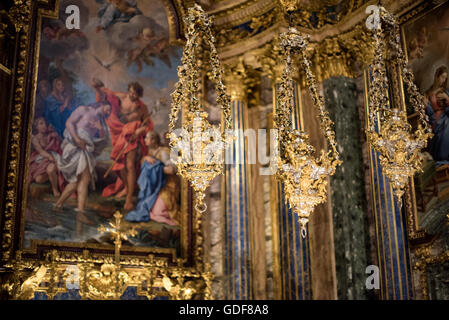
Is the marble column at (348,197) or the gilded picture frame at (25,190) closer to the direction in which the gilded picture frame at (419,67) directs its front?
the gilded picture frame

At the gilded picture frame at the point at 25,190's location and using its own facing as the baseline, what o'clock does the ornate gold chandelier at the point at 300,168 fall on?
The ornate gold chandelier is roughly at 10 o'clock from the gilded picture frame.

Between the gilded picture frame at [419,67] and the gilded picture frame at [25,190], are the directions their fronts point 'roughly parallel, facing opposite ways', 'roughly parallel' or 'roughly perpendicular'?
roughly perpendicular

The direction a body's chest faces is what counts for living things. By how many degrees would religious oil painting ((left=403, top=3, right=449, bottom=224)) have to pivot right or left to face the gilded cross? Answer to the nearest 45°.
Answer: approximately 45° to its right

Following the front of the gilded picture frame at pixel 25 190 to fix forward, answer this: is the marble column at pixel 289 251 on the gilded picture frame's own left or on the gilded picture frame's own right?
on the gilded picture frame's own left

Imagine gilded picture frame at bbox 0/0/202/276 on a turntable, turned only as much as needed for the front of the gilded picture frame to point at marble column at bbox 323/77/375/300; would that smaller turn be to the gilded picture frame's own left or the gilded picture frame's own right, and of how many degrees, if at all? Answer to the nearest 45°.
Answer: approximately 90° to the gilded picture frame's own left

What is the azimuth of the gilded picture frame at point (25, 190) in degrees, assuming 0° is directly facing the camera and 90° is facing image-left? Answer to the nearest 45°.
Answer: approximately 0°

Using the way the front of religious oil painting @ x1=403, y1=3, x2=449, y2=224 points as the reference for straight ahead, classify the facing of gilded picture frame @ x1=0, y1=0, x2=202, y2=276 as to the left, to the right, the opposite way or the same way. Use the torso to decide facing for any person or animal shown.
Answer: to the left

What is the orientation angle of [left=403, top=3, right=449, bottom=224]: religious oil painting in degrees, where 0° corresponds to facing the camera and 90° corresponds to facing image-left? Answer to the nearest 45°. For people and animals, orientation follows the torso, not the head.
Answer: approximately 45°

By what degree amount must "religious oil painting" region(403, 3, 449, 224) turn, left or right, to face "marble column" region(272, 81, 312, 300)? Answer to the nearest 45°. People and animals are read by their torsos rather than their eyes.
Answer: approximately 90° to its right
